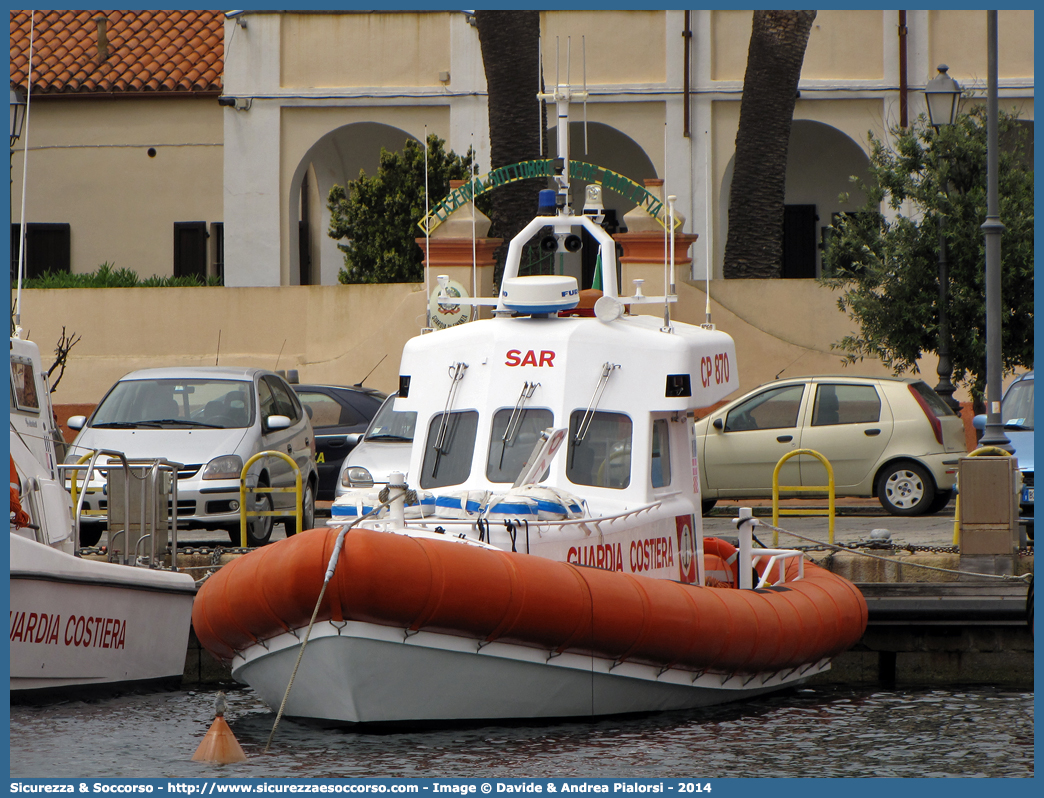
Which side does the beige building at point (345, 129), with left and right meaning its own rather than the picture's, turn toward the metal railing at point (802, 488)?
front

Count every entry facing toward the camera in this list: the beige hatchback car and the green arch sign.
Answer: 1

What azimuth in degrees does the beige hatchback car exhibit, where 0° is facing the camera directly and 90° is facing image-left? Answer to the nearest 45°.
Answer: approximately 90°

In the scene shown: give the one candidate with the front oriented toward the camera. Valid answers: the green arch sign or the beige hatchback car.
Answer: the green arch sign

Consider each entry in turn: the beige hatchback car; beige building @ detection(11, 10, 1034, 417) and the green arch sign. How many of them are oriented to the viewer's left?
1

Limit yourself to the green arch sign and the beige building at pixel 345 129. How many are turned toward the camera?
2

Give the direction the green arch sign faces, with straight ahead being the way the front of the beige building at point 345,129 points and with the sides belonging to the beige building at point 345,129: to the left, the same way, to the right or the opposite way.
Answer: the same way

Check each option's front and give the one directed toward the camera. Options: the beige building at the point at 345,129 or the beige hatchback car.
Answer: the beige building

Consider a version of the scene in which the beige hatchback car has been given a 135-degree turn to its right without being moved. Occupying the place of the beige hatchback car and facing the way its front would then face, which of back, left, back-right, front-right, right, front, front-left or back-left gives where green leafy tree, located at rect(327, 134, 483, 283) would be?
left

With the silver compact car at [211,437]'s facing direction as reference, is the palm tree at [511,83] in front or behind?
behind

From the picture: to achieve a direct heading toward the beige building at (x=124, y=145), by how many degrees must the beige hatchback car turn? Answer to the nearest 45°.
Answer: approximately 45° to its right

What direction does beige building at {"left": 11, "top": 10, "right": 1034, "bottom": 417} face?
toward the camera

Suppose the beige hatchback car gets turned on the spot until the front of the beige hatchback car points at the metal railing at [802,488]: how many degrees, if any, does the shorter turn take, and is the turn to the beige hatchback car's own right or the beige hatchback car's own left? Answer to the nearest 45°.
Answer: approximately 90° to the beige hatchback car's own left

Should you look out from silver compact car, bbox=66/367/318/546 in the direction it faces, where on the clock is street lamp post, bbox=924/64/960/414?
The street lamp post is roughly at 7 o'clock from the silver compact car.

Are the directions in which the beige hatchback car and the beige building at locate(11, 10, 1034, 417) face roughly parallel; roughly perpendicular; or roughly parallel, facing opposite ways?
roughly perpendicular

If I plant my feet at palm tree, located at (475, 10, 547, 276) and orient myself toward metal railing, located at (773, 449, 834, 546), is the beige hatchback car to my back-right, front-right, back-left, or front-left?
front-left

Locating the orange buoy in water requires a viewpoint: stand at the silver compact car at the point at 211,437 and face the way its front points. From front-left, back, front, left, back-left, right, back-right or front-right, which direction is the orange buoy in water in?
front-left

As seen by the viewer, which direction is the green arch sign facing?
toward the camera

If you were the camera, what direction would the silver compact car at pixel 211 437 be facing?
facing the viewer and to the left of the viewer

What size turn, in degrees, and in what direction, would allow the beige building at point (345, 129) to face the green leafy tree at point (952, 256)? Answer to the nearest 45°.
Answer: approximately 45° to its left

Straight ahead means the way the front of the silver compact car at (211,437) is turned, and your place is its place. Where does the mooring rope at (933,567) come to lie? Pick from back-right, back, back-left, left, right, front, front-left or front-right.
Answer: left
